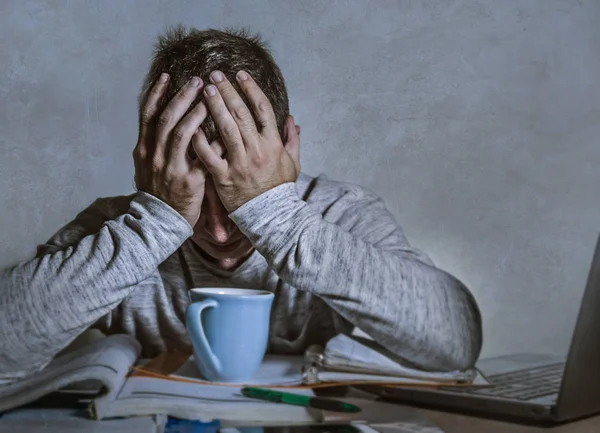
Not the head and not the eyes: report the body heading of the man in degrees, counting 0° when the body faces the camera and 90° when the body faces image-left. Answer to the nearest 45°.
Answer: approximately 0°

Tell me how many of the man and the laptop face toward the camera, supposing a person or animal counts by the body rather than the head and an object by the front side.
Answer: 1

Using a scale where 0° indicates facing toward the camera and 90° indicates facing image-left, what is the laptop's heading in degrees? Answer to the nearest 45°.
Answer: approximately 135°
